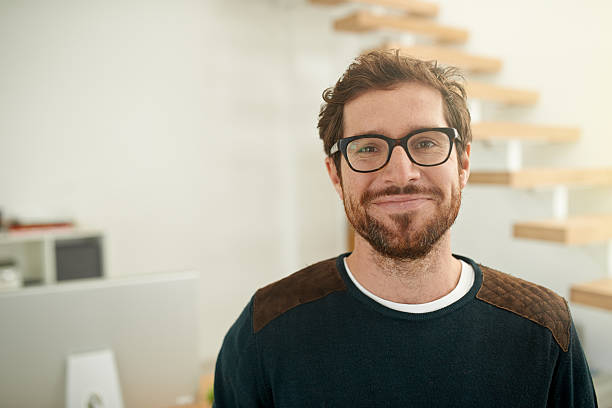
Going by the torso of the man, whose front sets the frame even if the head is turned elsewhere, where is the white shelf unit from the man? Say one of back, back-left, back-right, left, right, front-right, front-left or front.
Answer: back-right

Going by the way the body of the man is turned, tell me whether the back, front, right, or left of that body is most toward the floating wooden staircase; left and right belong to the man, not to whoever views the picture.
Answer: back

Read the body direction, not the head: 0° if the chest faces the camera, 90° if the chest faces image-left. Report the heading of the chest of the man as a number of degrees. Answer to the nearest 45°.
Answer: approximately 0°

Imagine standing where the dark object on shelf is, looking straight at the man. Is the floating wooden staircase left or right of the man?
left

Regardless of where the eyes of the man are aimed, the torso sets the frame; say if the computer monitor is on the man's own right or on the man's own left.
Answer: on the man's own right
